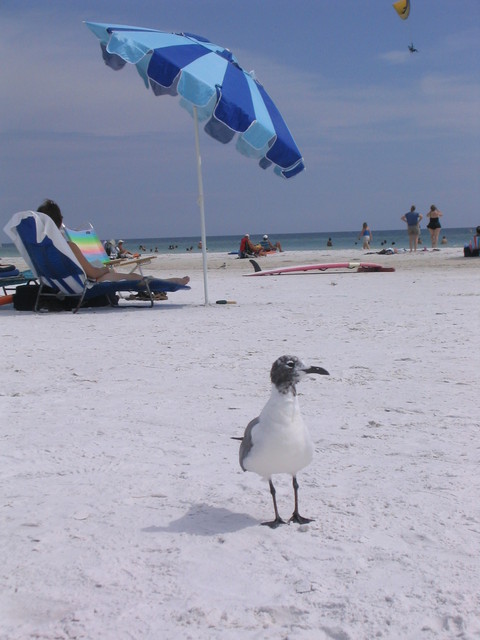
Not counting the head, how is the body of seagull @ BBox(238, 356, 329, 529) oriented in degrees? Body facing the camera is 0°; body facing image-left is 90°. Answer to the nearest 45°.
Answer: approximately 315°

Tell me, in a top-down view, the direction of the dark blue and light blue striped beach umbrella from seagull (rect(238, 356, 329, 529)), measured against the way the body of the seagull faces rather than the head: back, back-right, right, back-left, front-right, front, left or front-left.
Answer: back-left

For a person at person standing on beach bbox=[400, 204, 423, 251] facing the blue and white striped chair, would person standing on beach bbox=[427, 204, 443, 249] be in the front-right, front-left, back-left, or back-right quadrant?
back-left

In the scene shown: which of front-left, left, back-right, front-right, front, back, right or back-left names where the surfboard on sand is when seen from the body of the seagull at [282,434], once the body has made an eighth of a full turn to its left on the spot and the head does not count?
left

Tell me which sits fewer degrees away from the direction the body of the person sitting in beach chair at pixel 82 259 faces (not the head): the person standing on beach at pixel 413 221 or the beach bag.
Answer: the person standing on beach

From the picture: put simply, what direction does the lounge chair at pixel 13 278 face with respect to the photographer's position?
facing to the right of the viewer

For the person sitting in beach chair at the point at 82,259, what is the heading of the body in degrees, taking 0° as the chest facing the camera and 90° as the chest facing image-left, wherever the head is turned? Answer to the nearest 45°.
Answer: approximately 270°
